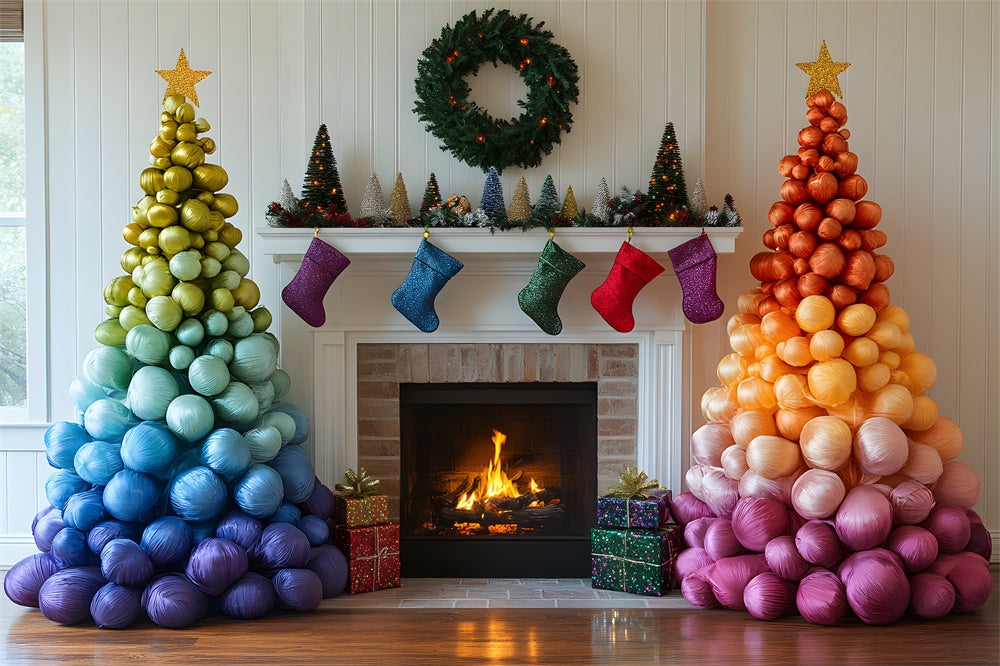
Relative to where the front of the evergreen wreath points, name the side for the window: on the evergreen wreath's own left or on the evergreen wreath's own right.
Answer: on the evergreen wreath's own right

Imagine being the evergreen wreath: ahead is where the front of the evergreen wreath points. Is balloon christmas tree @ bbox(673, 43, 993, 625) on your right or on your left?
on your left

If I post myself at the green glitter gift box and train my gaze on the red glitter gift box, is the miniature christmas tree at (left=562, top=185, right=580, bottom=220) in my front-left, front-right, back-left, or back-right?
front-right

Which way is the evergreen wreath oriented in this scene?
toward the camera
